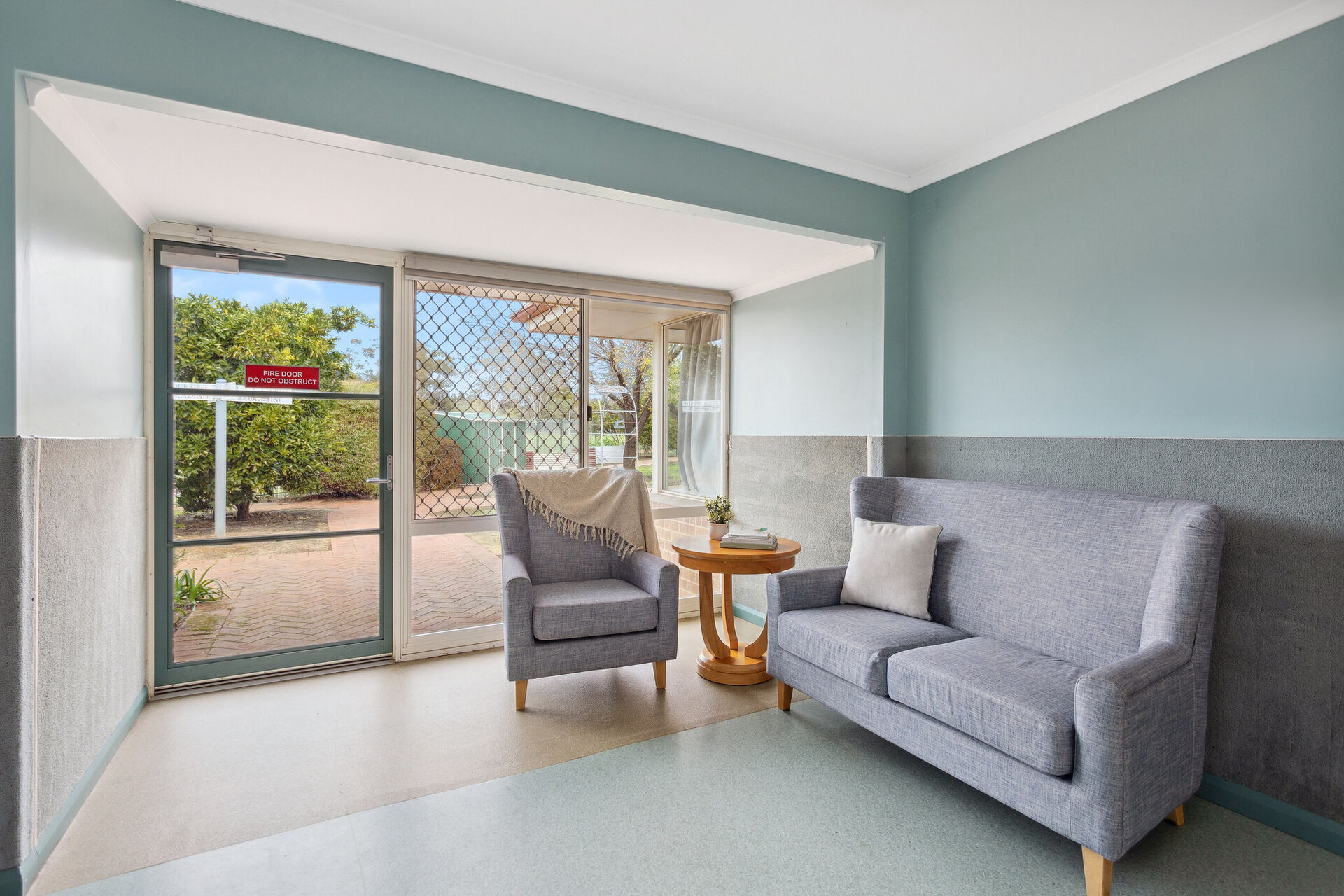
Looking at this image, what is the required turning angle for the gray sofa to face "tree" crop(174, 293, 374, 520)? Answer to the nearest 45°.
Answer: approximately 45° to its right

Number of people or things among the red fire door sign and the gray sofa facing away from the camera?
0

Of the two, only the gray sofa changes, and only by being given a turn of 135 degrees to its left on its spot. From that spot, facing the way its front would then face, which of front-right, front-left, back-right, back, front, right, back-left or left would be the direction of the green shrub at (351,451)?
back

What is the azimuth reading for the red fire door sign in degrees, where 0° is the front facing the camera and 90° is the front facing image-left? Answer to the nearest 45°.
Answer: approximately 0°

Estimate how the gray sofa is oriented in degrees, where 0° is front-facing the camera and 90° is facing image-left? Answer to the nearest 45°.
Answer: approximately 45°

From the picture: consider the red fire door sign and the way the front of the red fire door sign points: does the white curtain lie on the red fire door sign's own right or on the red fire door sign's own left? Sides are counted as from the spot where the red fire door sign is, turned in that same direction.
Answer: on the red fire door sign's own left

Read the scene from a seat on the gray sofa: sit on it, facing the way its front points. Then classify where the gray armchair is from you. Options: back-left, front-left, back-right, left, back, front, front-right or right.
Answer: front-right

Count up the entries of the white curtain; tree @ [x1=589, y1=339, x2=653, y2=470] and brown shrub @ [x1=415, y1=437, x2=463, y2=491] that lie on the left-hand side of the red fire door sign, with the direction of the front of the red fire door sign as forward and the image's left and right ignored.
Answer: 3

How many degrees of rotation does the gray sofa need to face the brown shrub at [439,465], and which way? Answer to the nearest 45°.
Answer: approximately 45° to its right

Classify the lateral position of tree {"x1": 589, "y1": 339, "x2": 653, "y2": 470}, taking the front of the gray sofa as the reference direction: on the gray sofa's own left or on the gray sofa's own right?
on the gray sofa's own right

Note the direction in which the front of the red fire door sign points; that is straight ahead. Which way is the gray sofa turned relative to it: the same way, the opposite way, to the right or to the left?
to the right

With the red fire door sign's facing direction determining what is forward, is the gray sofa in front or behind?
in front

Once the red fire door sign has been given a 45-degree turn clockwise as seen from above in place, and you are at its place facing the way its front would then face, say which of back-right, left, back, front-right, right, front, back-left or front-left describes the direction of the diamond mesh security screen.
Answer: back-left
